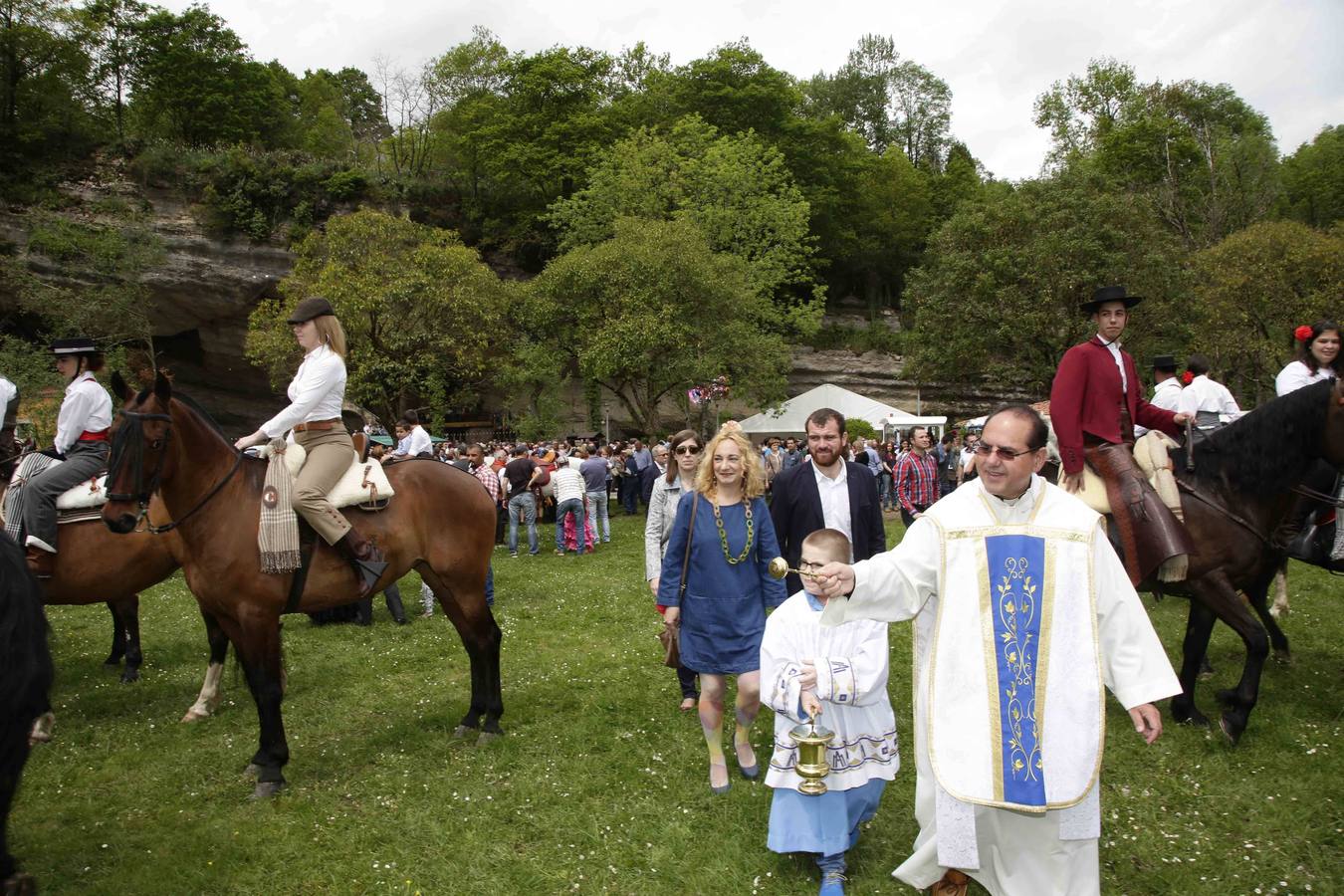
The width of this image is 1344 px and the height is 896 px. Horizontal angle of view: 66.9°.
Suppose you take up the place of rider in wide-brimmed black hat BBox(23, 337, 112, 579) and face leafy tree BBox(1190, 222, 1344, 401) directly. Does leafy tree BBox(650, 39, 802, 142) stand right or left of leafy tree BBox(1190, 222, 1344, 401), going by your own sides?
left

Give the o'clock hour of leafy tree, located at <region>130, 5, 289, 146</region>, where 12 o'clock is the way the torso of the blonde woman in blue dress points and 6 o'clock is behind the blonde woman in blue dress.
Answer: The leafy tree is roughly at 5 o'clock from the blonde woman in blue dress.

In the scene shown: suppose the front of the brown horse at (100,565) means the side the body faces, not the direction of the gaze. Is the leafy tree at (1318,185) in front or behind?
behind

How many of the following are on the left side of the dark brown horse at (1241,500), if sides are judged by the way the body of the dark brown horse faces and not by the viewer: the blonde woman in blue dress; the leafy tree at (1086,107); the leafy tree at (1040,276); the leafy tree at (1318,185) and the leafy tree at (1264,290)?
4

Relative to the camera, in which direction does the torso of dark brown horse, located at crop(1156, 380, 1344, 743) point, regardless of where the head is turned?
to the viewer's right

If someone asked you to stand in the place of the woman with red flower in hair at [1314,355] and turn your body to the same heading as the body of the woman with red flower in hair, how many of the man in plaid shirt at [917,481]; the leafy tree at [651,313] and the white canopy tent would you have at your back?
3

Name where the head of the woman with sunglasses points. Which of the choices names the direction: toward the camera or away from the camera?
toward the camera

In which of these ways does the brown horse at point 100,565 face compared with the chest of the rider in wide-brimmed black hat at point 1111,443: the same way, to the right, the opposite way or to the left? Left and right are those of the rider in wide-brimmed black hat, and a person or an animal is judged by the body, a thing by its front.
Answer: to the right

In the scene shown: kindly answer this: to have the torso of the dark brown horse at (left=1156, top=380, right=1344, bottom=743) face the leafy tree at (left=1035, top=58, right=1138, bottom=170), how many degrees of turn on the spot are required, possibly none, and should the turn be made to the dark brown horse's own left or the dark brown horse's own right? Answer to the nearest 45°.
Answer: approximately 90° to the dark brown horse's own left

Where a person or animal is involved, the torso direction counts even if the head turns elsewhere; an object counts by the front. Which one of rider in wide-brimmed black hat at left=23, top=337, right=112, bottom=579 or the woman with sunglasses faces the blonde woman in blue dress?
the woman with sunglasses

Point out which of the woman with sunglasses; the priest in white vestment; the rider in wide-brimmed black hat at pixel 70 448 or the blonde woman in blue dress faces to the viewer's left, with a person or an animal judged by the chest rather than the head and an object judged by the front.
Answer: the rider in wide-brimmed black hat

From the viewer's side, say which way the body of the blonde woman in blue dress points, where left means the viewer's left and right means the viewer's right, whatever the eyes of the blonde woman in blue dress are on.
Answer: facing the viewer

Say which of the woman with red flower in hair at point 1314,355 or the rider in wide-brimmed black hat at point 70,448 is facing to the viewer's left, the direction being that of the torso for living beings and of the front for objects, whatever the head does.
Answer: the rider in wide-brimmed black hat

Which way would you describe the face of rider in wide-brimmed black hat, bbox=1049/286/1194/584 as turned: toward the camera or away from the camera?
toward the camera

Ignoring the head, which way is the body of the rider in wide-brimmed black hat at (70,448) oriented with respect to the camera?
to the viewer's left

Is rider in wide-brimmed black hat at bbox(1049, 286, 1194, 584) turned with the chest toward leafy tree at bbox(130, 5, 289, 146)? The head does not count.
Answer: no

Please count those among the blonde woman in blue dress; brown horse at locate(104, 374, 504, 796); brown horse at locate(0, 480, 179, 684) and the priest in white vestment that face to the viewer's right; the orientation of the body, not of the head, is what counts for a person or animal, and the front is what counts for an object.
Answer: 0

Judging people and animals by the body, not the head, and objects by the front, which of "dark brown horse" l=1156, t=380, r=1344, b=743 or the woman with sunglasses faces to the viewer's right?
the dark brown horse

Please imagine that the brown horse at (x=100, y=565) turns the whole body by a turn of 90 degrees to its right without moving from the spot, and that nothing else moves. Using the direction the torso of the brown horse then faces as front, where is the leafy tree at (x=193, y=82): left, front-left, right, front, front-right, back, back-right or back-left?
front

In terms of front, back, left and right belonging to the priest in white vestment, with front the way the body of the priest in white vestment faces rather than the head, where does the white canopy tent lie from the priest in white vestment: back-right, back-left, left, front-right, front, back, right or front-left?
back

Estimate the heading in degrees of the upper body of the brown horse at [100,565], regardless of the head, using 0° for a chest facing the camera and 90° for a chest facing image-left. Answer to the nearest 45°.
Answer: approximately 90°

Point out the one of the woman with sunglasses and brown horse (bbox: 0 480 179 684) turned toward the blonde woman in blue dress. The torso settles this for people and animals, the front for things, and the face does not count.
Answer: the woman with sunglasses
